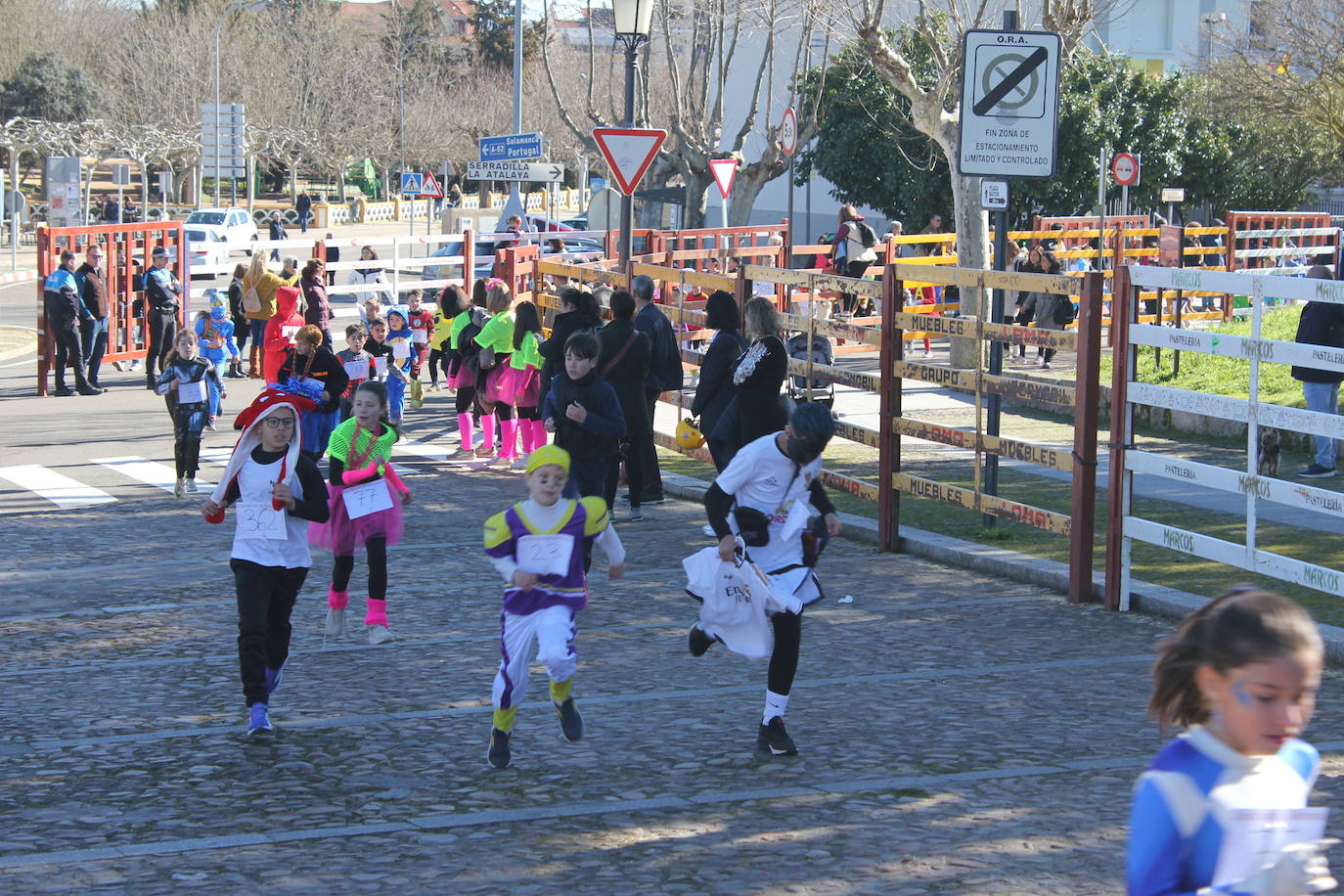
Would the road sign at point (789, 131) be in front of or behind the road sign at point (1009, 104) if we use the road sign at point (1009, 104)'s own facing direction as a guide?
behind

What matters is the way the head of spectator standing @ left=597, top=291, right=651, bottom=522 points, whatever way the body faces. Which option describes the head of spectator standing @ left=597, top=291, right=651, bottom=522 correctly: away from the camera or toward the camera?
away from the camera

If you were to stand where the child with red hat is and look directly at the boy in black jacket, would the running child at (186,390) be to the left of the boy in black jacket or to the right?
left

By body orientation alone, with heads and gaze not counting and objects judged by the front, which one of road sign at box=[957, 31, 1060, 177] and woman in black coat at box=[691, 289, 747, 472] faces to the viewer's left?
the woman in black coat

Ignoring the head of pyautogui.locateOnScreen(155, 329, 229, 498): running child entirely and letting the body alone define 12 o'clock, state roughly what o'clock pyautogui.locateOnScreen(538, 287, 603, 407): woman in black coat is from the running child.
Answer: The woman in black coat is roughly at 10 o'clock from the running child.
